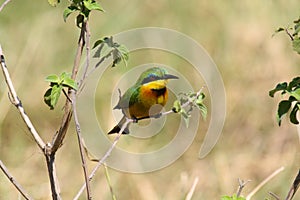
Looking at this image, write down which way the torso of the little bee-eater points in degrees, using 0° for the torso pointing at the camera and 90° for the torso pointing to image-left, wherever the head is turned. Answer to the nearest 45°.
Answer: approximately 315°

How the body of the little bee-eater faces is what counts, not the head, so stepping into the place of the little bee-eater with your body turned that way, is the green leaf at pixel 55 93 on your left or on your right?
on your right
